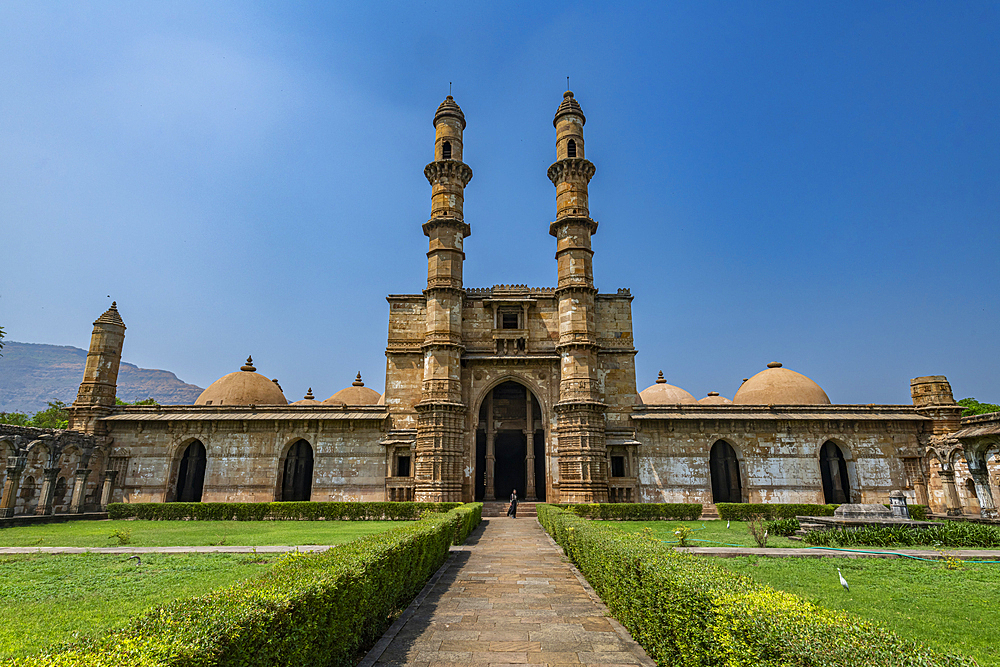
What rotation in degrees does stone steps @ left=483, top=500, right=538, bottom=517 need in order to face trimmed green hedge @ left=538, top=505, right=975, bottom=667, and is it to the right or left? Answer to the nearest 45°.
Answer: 0° — it already faces it

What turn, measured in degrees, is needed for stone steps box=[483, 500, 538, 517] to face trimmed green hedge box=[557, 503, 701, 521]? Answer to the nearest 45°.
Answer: approximately 45° to its left

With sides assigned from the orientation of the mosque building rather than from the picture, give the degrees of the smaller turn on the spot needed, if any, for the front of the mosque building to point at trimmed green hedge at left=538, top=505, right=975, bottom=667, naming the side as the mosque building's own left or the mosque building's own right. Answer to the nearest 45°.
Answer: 0° — it already faces it

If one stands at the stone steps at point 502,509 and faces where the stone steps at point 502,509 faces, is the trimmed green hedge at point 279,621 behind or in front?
in front

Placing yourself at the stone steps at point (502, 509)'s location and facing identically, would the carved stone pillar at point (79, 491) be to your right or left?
on your right

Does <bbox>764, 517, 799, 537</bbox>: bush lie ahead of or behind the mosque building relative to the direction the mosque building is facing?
ahead

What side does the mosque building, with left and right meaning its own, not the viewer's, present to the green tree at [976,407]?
left

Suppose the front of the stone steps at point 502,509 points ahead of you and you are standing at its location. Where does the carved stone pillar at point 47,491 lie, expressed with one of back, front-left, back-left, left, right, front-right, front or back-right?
right

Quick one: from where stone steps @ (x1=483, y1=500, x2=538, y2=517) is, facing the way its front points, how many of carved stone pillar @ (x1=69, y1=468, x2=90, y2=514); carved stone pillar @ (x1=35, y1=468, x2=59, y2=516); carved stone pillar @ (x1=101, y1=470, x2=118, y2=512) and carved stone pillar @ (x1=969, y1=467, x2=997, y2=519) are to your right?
3

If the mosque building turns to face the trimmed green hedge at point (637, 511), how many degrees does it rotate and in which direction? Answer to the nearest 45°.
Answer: approximately 45° to its left

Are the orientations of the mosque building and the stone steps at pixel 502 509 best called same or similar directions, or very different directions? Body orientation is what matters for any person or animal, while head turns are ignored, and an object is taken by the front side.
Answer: same or similar directions

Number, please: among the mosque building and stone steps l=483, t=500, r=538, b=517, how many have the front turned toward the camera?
2

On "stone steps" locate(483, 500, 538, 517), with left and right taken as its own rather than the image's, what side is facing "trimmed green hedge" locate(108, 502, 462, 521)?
right

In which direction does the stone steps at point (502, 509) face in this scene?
toward the camera

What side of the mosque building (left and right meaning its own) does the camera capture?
front
